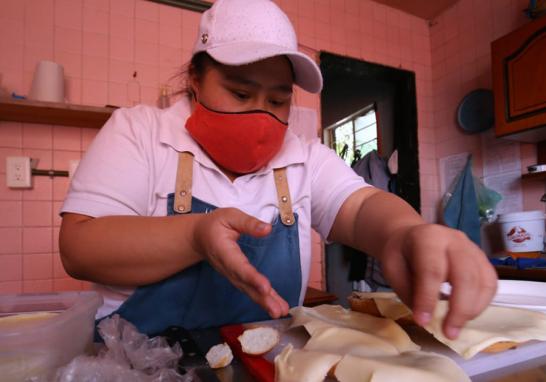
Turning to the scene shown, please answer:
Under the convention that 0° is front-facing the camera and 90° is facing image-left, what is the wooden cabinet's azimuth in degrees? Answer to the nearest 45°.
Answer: approximately 45°

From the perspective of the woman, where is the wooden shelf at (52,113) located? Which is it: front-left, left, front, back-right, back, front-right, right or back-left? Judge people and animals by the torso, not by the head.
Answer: back

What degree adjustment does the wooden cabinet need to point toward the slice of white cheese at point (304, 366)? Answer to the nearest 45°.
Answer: approximately 45° to its left

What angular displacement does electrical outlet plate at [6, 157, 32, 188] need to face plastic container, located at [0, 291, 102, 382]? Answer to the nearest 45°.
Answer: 0° — it already faces it

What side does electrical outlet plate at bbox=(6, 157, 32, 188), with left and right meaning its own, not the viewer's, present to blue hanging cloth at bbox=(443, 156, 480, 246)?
left

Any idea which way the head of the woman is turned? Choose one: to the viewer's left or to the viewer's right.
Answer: to the viewer's right

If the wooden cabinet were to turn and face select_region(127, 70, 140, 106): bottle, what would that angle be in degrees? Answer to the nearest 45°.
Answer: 0° — it already faces it

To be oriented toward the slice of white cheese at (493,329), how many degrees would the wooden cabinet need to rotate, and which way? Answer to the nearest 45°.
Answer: approximately 45° to its left
